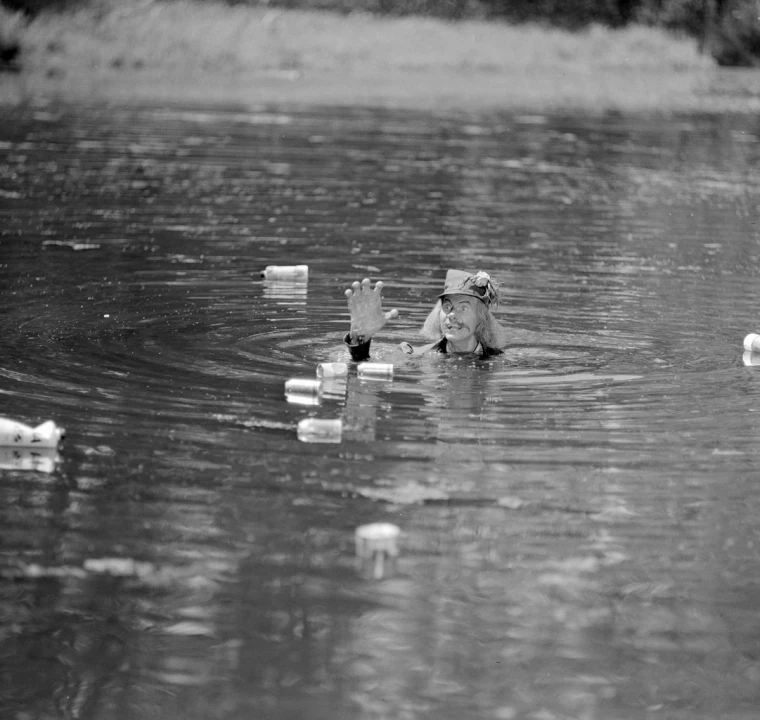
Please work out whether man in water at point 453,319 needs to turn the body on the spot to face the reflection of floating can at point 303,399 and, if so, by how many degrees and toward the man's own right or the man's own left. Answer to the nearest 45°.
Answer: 0° — they already face it

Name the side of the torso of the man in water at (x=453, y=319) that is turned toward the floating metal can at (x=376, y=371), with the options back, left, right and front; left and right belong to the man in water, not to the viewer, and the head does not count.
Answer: front

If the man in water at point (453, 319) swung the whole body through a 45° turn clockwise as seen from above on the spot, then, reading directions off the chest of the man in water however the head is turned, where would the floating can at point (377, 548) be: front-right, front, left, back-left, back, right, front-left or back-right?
left

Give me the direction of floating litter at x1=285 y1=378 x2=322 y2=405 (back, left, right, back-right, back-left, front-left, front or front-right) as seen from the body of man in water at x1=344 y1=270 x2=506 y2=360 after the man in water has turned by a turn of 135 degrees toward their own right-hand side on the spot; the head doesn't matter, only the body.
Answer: back-left

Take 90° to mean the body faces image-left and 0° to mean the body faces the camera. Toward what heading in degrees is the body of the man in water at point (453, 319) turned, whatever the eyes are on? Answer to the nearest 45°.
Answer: approximately 45°

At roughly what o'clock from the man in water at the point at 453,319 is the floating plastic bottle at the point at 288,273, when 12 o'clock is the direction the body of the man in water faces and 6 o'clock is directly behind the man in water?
The floating plastic bottle is roughly at 4 o'clock from the man in water.

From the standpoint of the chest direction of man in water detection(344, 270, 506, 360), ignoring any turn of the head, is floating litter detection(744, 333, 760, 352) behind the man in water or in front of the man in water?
behind

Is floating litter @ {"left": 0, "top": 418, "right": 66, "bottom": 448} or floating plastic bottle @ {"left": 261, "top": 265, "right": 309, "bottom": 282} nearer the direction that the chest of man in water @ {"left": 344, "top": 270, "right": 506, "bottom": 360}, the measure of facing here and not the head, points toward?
the floating litter
